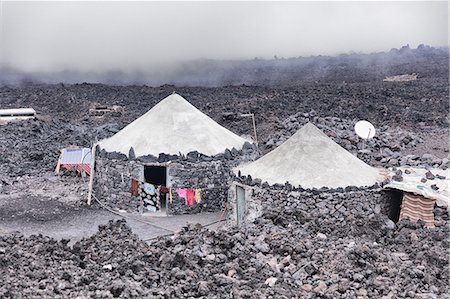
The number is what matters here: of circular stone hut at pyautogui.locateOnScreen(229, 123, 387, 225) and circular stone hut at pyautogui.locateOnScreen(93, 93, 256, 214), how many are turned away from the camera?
0

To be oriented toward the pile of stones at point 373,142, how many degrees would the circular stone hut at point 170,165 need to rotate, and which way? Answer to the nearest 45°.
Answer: approximately 135° to its left

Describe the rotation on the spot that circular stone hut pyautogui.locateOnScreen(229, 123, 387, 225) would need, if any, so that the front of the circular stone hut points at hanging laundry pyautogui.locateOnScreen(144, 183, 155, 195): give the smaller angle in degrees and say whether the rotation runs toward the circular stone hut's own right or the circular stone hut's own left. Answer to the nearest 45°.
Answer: approximately 45° to the circular stone hut's own right

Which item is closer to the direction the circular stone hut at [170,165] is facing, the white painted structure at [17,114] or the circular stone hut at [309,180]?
the circular stone hut

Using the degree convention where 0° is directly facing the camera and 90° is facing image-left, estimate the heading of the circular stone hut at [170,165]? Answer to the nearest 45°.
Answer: approximately 0°

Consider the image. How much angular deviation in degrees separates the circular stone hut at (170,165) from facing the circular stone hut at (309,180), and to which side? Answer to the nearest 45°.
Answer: approximately 45° to its left

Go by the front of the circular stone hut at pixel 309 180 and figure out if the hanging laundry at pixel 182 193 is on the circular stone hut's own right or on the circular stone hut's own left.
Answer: on the circular stone hut's own right

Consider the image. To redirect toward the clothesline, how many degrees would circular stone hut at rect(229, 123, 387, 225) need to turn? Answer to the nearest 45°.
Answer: approximately 45° to its right

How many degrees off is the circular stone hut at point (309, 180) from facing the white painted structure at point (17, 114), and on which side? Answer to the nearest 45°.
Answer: approximately 90° to its right

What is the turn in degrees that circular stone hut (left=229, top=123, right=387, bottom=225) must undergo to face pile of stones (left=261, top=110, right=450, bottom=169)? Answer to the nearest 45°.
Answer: approximately 135° to its right

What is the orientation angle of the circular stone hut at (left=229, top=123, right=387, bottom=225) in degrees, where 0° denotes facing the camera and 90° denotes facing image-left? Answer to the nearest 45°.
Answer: approximately 45°
